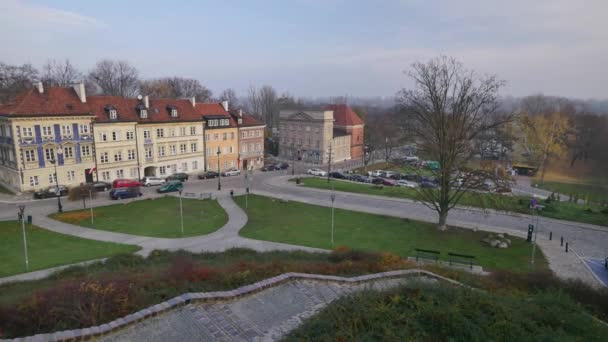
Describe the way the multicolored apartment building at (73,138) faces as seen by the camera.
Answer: facing the viewer and to the right of the viewer

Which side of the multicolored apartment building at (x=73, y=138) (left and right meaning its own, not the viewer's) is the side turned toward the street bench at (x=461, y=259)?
front

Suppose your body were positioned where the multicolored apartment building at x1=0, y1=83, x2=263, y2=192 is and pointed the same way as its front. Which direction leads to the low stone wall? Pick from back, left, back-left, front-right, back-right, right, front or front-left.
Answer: front-right

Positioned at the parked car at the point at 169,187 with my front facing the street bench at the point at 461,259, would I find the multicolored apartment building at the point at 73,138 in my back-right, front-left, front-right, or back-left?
back-right

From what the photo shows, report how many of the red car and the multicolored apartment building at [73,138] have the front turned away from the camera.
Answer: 0

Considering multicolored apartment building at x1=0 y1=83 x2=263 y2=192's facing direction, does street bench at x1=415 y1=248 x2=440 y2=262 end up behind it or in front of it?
in front
